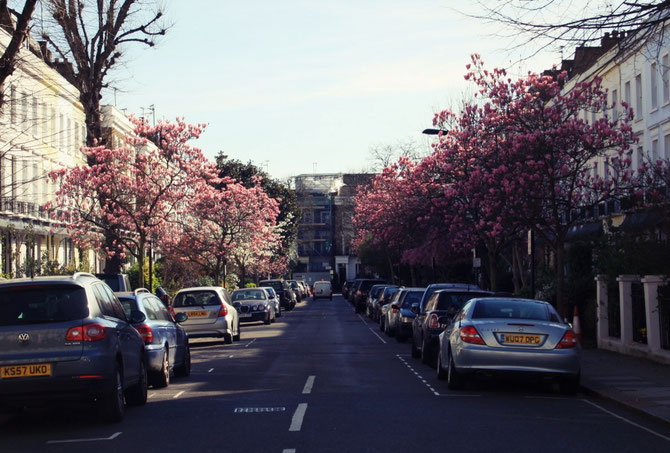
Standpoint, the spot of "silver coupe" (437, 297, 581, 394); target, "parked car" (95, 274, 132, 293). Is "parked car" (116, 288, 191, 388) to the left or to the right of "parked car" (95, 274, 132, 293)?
left

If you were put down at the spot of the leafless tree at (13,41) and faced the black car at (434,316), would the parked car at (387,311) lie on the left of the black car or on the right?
left

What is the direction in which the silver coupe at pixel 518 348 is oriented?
away from the camera

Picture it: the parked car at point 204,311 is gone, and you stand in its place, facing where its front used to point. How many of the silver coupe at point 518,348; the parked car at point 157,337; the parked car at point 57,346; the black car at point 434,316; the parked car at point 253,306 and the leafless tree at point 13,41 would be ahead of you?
1

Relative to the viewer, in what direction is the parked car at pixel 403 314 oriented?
away from the camera

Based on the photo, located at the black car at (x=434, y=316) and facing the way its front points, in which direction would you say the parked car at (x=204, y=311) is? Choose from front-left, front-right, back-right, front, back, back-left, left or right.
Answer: front-left

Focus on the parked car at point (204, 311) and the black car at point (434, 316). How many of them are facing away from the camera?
2

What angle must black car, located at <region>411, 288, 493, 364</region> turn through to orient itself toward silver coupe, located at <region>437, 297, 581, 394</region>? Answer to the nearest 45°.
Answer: approximately 180°

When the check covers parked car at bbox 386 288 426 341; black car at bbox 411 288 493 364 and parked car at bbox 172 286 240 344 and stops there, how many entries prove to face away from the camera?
3

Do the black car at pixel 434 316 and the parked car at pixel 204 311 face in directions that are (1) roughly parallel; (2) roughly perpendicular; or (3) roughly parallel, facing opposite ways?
roughly parallel

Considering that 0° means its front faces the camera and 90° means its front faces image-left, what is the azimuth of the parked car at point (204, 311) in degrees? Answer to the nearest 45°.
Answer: approximately 180°

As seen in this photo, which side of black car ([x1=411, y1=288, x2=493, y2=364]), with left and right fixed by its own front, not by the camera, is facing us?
back

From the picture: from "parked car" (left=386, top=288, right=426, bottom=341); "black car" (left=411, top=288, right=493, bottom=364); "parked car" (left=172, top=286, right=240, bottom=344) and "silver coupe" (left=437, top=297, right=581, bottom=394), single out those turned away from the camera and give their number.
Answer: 4

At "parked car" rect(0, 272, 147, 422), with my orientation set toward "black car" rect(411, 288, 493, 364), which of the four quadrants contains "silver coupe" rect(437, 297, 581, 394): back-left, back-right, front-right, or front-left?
front-right

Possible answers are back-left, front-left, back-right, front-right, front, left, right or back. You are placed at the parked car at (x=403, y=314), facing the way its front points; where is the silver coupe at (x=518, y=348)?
back

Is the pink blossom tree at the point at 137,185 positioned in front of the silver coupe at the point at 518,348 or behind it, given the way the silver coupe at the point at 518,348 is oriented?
in front
